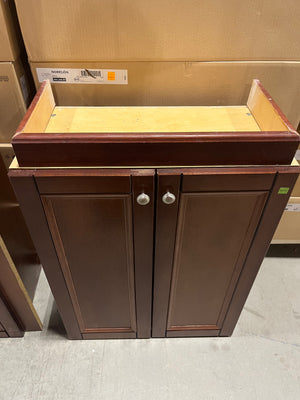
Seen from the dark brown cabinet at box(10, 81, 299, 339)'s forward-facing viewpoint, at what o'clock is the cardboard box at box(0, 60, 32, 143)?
The cardboard box is roughly at 4 o'clock from the dark brown cabinet.

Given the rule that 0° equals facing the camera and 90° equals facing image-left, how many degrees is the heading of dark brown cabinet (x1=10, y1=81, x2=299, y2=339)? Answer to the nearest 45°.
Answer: approximately 0°
